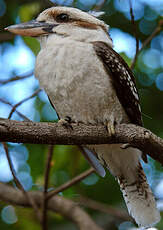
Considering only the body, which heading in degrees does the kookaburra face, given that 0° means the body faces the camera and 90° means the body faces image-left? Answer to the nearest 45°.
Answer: approximately 45°
